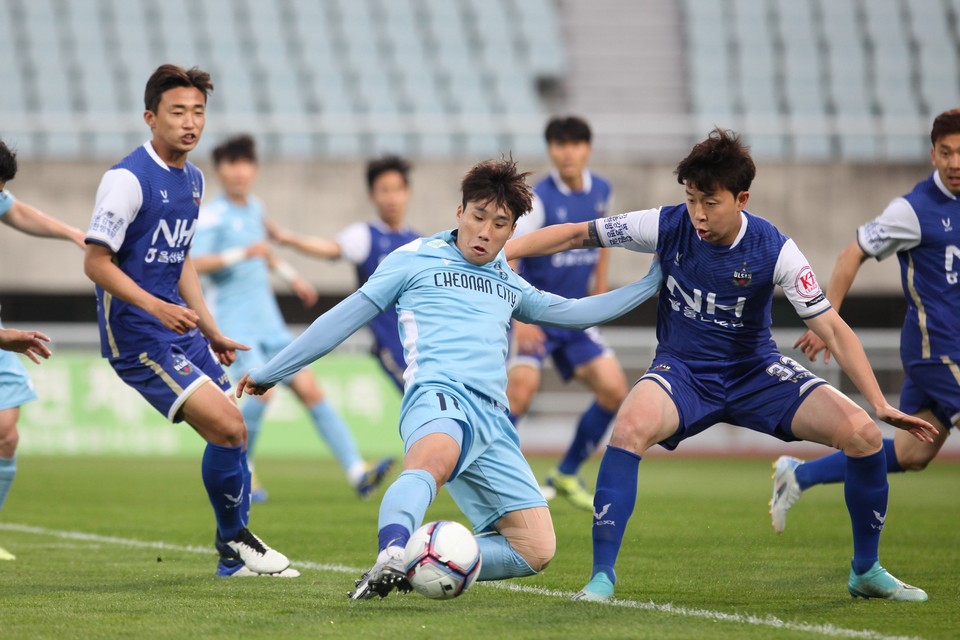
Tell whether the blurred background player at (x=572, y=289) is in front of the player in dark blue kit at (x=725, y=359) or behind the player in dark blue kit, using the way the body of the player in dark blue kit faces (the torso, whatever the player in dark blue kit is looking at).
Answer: behind

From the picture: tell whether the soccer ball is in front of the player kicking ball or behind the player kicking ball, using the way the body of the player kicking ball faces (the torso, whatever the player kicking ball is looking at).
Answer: in front

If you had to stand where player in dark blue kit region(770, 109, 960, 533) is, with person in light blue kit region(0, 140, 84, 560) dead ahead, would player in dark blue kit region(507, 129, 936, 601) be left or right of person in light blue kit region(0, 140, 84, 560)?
left

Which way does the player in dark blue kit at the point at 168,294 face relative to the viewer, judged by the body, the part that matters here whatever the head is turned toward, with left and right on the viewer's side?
facing the viewer and to the right of the viewer

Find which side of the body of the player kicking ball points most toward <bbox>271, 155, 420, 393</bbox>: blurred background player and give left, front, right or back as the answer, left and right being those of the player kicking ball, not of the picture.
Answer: back

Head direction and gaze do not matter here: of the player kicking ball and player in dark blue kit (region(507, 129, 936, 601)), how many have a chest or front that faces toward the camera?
2

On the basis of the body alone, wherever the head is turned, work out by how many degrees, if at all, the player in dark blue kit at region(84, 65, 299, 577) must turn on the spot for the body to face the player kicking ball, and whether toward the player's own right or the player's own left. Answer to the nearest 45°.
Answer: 0° — they already face them

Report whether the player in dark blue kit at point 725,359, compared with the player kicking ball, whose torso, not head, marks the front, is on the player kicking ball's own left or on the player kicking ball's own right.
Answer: on the player kicking ball's own left

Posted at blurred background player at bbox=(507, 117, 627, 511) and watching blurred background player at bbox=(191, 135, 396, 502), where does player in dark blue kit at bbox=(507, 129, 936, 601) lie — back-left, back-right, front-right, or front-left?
back-left
